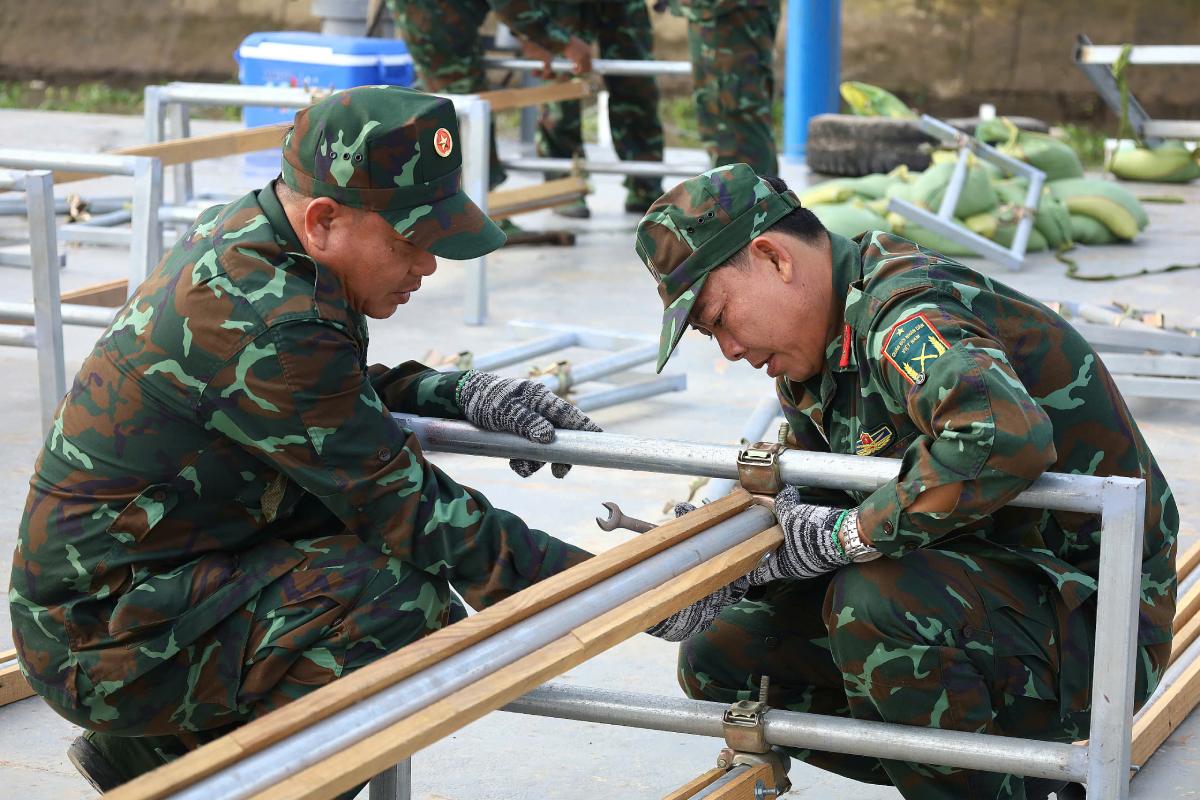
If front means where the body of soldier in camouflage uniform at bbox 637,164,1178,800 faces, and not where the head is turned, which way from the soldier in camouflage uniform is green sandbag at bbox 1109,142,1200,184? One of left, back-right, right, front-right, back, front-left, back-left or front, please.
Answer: back-right

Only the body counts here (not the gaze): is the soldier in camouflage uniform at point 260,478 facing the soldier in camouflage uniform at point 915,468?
yes

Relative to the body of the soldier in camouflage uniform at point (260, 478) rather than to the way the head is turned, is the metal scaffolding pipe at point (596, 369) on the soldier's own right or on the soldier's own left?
on the soldier's own left

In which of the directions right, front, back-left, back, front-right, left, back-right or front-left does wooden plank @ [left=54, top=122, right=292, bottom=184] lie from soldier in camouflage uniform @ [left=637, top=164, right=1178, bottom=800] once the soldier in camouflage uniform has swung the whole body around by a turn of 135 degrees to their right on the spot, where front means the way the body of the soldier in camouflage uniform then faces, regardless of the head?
front-left

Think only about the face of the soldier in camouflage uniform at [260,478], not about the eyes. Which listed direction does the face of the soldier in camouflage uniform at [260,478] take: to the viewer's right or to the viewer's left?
to the viewer's right

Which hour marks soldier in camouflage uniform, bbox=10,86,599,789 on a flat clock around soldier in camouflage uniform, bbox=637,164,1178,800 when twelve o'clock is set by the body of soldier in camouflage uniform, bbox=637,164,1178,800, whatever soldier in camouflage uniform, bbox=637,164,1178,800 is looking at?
soldier in camouflage uniform, bbox=10,86,599,789 is roughly at 1 o'clock from soldier in camouflage uniform, bbox=637,164,1178,800.

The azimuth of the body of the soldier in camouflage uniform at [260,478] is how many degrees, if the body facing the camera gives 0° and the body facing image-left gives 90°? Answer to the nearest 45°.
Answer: approximately 270°

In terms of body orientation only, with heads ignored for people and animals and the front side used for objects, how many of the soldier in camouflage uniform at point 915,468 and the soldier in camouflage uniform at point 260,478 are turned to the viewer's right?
1

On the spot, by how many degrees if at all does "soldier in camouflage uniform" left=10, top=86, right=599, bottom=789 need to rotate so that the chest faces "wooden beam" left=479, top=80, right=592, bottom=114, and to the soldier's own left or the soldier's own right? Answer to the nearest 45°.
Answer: approximately 90° to the soldier's own left

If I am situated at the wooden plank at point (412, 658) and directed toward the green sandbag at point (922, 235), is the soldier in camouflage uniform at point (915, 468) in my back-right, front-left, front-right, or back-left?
front-right

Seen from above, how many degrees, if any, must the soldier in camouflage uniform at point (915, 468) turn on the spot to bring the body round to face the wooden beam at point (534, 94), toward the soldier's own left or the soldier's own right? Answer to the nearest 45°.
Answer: approximately 135° to the soldier's own right

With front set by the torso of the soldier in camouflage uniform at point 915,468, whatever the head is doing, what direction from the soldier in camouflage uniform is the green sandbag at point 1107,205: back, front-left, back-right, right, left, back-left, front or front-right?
back-right

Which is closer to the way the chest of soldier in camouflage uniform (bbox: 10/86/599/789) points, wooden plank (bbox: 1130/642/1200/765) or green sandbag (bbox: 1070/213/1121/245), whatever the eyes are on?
the wooden plank

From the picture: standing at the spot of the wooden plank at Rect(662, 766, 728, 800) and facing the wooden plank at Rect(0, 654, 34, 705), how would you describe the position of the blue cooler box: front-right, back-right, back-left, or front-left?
front-right

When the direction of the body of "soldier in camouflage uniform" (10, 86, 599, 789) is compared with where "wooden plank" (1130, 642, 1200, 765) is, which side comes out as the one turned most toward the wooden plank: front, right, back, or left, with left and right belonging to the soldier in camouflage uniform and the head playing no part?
front
